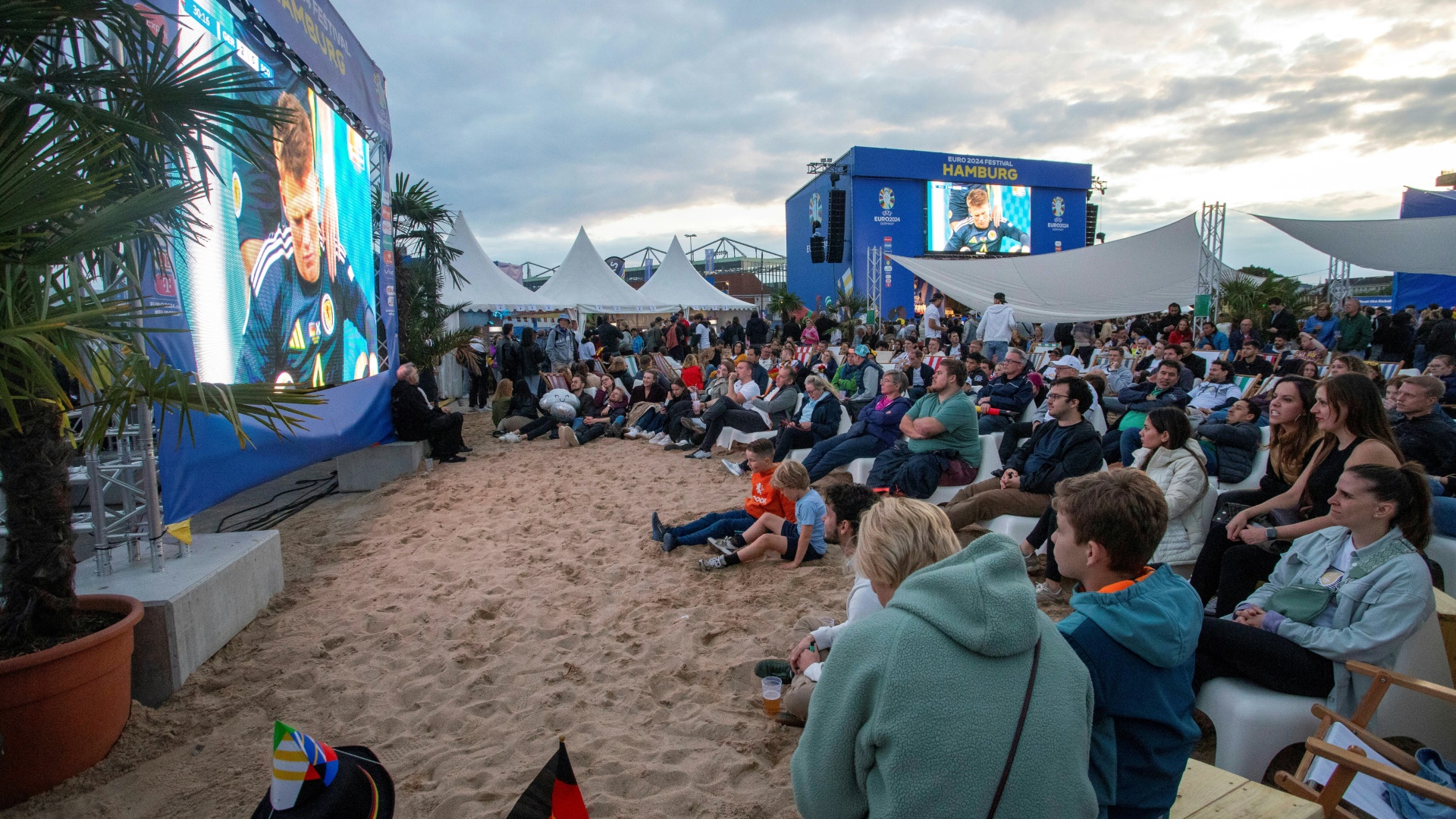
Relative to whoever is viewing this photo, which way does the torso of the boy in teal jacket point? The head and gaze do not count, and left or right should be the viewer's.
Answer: facing away from the viewer and to the left of the viewer

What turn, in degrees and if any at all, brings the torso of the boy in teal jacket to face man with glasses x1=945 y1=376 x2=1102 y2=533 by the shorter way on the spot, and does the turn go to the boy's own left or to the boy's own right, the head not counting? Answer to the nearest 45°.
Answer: approximately 45° to the boy's own right

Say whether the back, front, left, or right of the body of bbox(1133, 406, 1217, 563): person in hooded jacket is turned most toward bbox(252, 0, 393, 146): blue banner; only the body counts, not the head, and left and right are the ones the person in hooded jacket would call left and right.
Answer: front

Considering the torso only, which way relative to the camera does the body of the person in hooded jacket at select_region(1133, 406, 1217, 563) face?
to the viewer's left

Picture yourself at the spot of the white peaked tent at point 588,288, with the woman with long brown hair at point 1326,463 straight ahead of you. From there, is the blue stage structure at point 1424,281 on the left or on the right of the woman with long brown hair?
left

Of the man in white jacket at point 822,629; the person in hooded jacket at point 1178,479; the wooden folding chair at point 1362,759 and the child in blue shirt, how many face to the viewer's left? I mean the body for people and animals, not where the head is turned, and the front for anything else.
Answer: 4

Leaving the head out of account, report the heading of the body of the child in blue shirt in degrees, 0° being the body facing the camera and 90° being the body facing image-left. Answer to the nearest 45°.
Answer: approximately 90°

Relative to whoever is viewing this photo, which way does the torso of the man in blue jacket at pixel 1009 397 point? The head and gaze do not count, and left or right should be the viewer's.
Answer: facing the viewer and to the left of the viewer

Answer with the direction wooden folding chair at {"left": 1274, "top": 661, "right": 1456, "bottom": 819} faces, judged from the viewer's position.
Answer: facing to the left of the viewer

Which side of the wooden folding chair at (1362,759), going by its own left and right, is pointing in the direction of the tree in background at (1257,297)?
right

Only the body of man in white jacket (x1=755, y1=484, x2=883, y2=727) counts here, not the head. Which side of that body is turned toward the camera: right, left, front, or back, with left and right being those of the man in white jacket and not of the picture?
left

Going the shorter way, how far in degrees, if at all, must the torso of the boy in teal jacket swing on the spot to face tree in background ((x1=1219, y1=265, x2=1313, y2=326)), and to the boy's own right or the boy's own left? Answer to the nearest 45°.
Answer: approximately 45° to the boy's own right

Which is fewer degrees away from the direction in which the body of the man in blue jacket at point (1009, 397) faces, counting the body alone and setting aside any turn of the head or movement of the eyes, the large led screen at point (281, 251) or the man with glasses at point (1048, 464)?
the large led screen

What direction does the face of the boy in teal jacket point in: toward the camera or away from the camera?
away from the camera

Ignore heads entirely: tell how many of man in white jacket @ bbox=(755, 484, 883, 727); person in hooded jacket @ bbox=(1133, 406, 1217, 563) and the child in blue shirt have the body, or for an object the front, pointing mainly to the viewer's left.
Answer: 3

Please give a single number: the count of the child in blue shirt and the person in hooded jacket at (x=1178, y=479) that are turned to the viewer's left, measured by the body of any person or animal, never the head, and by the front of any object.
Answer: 2
